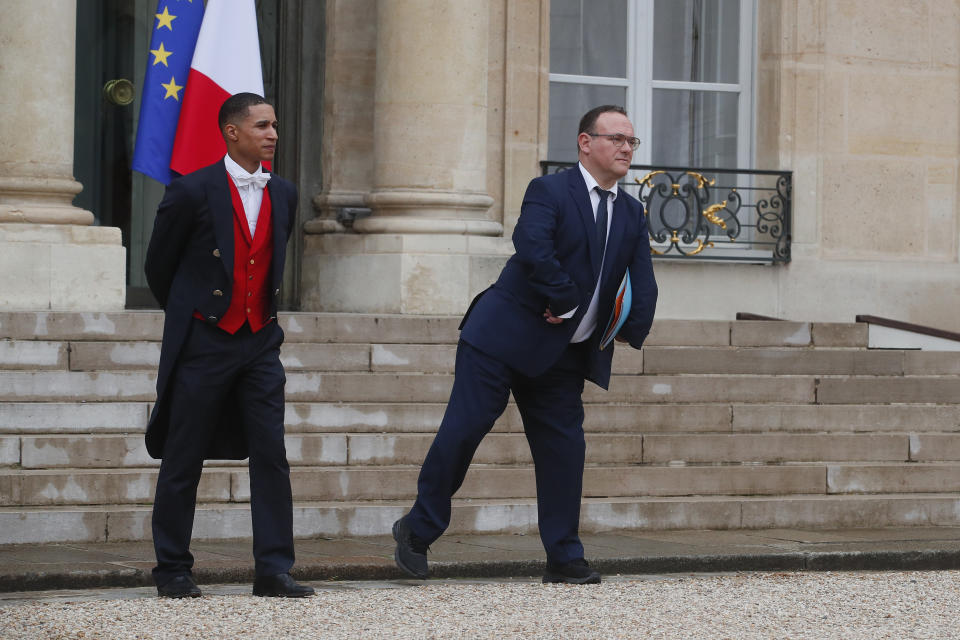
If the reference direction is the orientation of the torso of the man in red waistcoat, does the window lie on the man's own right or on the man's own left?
on the man's own left

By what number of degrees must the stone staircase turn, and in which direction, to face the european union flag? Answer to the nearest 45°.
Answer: approximately 135° to its right

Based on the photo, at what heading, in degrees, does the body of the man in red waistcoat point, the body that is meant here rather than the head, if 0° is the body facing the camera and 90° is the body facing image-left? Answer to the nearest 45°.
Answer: approximately 315°

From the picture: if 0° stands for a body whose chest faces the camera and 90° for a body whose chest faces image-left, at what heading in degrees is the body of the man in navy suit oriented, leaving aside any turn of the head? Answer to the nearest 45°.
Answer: approximately 315°

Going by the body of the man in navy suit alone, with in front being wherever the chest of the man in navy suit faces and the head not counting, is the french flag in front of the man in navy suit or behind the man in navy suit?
behind

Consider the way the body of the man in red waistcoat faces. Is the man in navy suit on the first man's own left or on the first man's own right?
on the first man's own left

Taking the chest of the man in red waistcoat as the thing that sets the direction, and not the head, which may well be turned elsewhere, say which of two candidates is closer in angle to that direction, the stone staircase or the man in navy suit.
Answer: the man in navy suit

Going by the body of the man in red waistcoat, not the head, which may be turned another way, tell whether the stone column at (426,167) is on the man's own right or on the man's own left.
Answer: on the man's own left

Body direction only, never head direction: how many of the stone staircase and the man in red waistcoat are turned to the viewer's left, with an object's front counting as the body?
0

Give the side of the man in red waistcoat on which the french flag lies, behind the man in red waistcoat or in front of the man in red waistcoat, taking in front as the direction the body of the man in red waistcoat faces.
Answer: behind

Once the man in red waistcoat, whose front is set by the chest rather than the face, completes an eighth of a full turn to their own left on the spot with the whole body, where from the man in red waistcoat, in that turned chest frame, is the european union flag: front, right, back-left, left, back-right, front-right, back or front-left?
left

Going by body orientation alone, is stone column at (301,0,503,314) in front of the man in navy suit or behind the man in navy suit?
behind

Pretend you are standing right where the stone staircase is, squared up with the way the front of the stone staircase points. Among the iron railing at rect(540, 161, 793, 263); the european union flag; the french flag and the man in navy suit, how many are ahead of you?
1

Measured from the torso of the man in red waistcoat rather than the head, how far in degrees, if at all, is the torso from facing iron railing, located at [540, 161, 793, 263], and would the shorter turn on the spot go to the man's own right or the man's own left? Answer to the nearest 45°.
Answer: approximately 90° to the man's own left

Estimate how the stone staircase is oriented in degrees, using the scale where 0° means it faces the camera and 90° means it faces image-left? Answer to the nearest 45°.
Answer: approximately 0°

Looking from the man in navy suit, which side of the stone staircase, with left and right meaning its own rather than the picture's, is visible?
front
